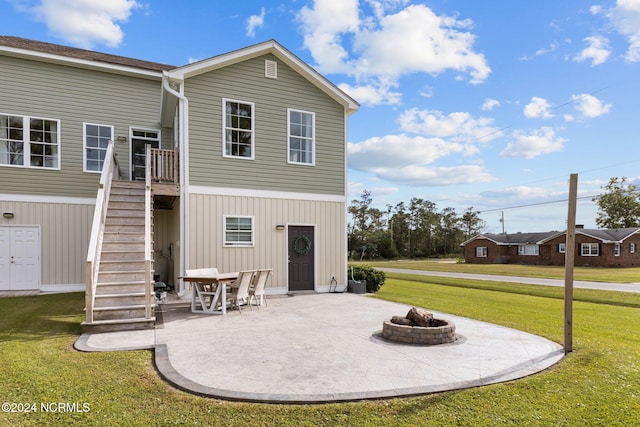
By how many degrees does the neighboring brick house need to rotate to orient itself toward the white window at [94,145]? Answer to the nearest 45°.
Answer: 0° — it already faces it

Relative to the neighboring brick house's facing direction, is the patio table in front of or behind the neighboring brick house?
in front

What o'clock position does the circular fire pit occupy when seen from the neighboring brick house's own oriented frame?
The circular fire pit is roughly at 12 o'clock from the neighboring brick house.

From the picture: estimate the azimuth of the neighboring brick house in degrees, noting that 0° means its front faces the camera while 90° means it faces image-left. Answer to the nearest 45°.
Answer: approximately 0°

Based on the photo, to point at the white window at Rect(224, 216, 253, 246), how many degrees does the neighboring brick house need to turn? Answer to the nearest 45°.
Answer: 0° — it already faces it
